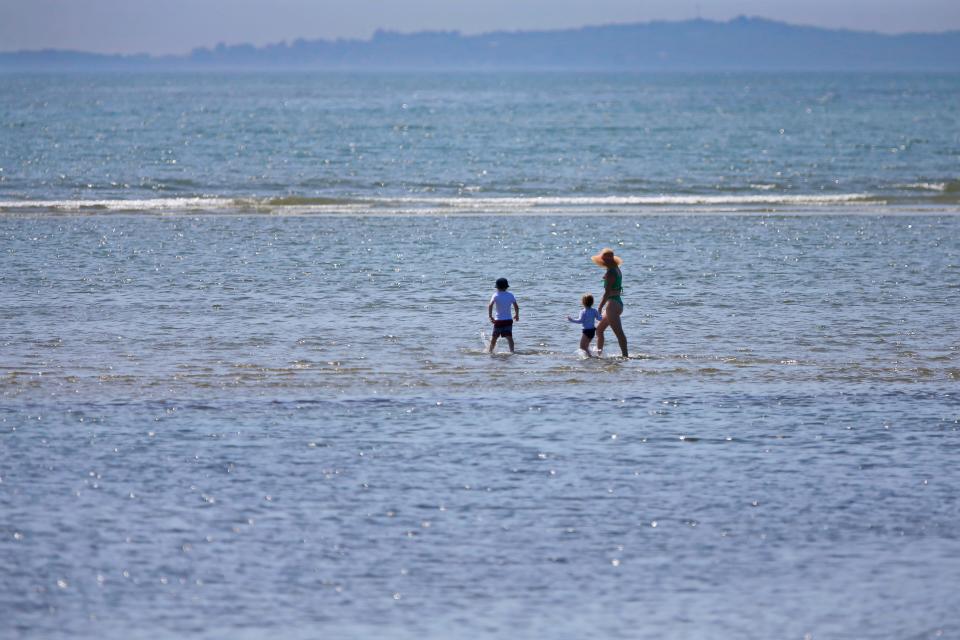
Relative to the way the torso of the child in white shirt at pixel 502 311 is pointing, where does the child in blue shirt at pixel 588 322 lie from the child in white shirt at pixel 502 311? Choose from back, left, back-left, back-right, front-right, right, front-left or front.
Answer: right

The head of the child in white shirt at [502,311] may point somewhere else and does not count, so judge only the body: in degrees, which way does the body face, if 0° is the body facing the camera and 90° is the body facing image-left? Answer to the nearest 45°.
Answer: approximately 180°

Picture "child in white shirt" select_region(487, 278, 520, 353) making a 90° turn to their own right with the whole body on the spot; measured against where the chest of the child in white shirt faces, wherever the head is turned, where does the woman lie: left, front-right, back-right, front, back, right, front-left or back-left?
front
